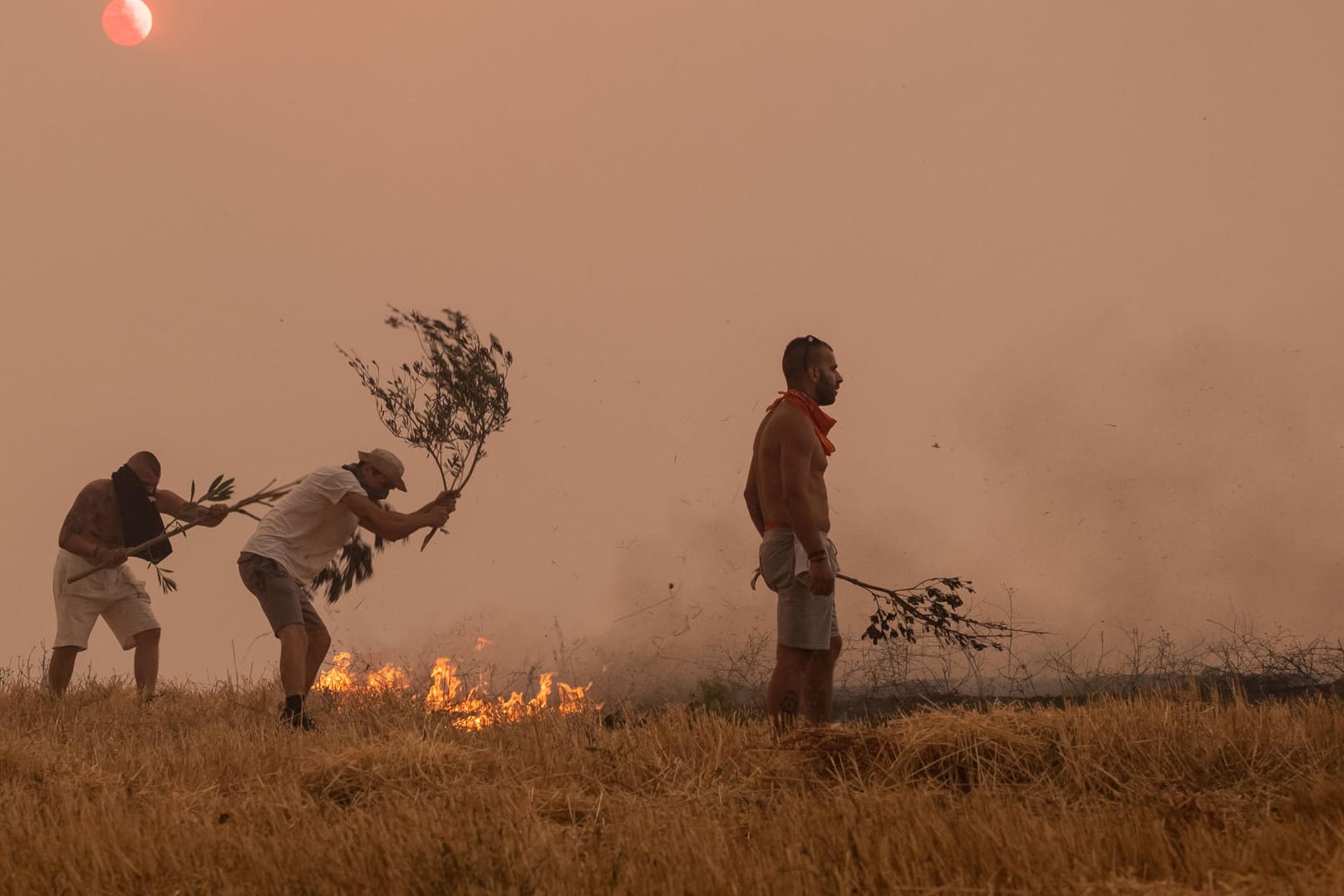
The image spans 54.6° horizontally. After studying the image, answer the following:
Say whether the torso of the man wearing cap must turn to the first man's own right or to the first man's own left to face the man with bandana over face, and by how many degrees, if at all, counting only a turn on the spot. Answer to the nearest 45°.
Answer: approximately 135° to the first man's own left

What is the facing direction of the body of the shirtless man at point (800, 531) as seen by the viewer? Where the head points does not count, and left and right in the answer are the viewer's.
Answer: facing to the right of the viewer

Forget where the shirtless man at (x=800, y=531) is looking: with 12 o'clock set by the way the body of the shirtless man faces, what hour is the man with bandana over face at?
The man with bandana over face is roughly at 7 o'clock from the shirtless man.

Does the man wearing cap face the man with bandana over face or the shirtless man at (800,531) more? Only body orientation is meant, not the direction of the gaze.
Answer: the shirtless man

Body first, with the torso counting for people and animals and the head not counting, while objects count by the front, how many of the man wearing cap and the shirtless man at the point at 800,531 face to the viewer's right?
2

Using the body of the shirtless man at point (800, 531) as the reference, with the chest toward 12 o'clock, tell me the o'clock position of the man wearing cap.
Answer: The man wearing cap is roughly at 7 o'clock from the shirtless man.

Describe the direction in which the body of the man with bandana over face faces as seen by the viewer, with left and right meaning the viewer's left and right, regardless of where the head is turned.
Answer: facing the viewer and to the right of the viewer

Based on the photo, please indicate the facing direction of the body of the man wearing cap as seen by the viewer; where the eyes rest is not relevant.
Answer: to the viewer's right

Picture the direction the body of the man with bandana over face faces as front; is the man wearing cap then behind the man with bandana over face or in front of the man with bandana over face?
in front

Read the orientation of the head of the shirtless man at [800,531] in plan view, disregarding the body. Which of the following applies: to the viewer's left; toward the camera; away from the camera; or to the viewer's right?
to the viewer's right

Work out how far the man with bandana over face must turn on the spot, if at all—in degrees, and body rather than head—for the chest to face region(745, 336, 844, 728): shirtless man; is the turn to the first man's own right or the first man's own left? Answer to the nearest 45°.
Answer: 0° — they already face them
